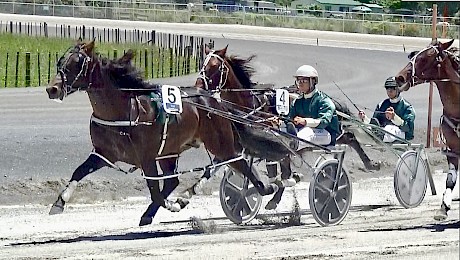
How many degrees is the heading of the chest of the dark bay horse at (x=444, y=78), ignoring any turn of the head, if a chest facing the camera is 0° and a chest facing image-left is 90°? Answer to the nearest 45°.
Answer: approximately 90°

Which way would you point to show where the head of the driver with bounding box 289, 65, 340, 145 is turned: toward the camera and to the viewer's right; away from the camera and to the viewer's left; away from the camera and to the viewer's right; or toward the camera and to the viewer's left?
toward the camera and to the viewer's left

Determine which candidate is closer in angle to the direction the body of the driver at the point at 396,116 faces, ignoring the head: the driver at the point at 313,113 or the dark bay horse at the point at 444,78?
the driver

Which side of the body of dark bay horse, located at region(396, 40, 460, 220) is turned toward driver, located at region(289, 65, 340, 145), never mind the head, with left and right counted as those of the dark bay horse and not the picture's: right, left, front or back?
front

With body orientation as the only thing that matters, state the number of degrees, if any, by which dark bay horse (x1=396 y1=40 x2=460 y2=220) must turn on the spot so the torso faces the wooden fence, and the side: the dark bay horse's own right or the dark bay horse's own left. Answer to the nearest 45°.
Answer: approximately 45° to the dark bay horse's own right

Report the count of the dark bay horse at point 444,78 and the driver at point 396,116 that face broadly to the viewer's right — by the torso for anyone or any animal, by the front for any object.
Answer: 0

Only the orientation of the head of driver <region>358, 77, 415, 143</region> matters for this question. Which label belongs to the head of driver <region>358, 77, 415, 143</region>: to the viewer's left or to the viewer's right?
to the viewer's left

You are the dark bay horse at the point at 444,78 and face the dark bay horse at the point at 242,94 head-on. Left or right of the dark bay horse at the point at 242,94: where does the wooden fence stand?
right

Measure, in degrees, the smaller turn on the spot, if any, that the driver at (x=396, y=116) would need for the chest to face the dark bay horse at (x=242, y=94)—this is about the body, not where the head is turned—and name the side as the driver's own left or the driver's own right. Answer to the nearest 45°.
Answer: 0° — they already face it

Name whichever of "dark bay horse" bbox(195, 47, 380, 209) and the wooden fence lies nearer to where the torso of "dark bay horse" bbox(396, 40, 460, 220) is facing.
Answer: the dark bay horse

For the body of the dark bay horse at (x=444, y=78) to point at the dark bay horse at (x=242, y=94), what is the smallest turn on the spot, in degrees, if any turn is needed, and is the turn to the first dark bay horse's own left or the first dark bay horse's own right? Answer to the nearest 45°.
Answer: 0° — it already faces it
